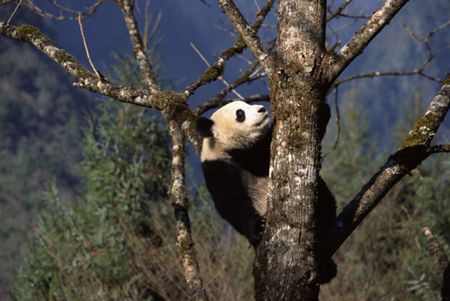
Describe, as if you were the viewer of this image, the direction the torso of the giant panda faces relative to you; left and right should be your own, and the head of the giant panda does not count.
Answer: facing to the right of the viewer
